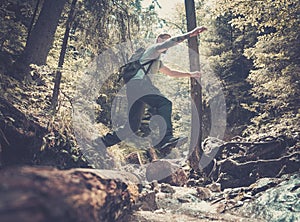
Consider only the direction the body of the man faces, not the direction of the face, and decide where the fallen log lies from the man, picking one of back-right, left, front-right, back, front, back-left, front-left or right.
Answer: right

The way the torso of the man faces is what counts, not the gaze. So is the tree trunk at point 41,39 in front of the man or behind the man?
behind

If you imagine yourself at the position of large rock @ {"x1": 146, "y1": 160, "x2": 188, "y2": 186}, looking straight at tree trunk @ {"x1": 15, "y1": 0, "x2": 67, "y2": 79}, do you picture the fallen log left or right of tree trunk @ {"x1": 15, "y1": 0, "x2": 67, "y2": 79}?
left

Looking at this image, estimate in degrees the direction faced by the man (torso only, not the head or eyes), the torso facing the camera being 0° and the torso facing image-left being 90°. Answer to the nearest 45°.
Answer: approximately 270°

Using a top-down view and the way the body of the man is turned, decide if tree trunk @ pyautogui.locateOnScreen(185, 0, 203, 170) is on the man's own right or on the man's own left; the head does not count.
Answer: on the man's own left
